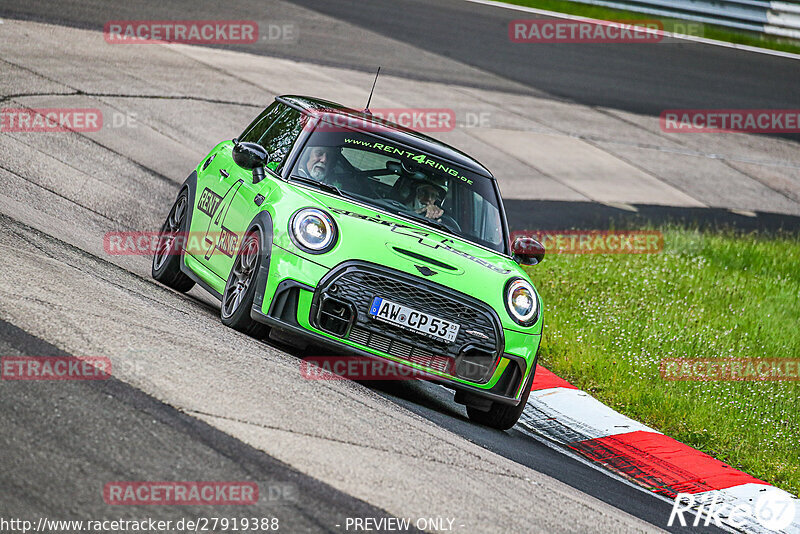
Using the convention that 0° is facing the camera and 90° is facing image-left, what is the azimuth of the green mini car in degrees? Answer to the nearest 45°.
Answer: approximately 315°

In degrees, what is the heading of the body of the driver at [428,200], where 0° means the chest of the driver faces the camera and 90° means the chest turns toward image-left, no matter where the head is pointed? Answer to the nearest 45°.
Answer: approximately 315°

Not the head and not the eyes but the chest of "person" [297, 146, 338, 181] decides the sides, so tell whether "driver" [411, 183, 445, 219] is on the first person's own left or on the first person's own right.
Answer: on the first person's own left

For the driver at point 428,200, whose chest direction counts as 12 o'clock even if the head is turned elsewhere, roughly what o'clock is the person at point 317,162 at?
the person at point 317,162 is roughly at 4 o'clock from the driver at point 428,200.

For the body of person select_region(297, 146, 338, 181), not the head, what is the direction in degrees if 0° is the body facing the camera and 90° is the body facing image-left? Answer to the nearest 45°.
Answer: approximately 315°
